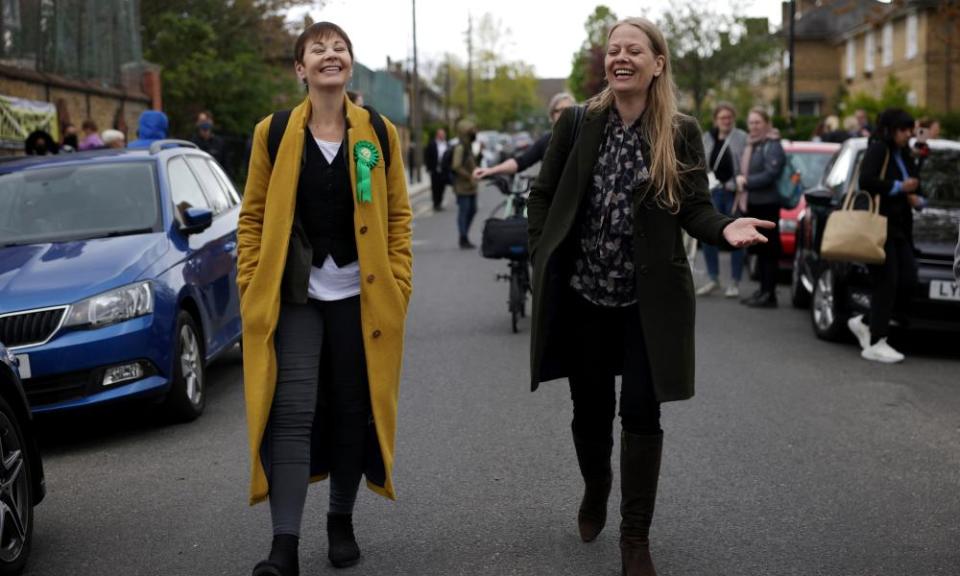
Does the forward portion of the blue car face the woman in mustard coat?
no

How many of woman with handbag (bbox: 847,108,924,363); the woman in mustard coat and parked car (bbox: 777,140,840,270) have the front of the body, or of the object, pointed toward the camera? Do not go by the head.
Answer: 2

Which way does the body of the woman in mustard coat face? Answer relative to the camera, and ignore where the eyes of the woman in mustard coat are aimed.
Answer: toward the camera

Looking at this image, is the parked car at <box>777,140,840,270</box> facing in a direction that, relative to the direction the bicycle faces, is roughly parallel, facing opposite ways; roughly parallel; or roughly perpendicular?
roughly parallel

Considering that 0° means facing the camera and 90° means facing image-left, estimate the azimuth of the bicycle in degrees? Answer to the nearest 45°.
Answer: approximately 0°

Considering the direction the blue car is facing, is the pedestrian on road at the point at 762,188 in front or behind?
behind

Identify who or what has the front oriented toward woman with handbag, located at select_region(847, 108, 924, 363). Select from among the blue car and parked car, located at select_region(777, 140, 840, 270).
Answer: the parked car

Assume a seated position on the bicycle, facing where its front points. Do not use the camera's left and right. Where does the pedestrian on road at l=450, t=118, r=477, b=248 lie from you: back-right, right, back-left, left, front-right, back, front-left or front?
back

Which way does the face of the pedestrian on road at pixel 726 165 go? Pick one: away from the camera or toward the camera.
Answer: toward the camera

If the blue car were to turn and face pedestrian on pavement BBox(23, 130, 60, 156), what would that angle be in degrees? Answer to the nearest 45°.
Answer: approximately 135° to its right

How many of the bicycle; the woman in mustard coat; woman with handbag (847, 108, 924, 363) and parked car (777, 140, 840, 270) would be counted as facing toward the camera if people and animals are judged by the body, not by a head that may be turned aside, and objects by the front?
3

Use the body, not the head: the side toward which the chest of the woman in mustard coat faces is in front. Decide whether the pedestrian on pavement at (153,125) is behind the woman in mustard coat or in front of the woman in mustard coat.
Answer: behind

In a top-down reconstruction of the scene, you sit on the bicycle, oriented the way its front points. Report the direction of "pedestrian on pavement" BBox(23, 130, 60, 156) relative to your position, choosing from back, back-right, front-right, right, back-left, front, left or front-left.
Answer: back-right
